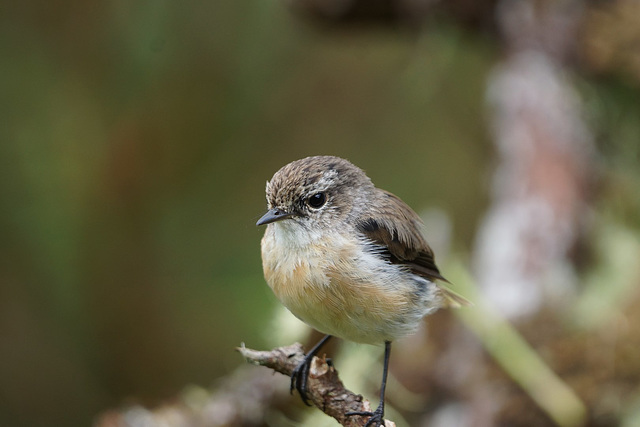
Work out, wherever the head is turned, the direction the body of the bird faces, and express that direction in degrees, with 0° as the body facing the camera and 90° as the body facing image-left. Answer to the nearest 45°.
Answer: approximately 45°
